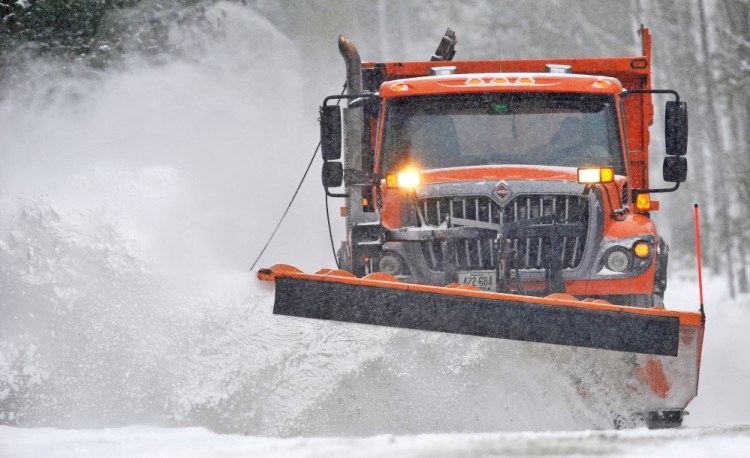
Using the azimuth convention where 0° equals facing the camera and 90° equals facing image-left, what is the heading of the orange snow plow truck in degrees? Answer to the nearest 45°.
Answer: approximately 0°
